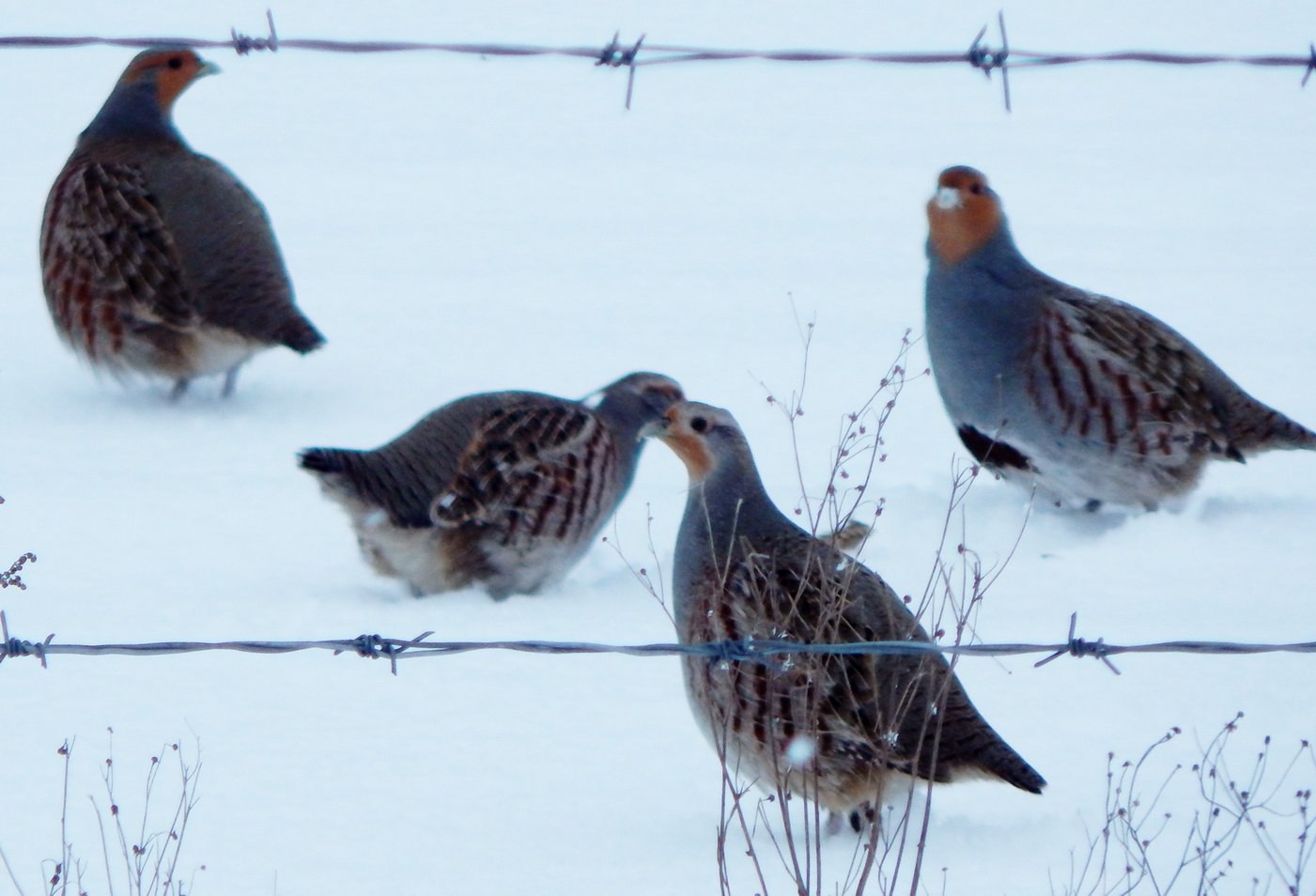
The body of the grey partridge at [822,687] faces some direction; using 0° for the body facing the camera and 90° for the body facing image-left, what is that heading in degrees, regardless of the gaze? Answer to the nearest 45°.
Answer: approximately 90°

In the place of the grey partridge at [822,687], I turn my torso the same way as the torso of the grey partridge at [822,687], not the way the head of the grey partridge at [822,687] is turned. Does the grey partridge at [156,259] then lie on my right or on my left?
on my right

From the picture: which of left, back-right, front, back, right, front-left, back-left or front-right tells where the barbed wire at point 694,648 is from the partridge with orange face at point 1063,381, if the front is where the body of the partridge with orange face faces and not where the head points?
front-left

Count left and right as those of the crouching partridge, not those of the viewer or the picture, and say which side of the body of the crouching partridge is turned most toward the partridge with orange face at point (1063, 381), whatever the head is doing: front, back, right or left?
front

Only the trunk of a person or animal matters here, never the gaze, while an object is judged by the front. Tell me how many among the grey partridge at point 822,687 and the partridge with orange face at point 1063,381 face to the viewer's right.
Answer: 0

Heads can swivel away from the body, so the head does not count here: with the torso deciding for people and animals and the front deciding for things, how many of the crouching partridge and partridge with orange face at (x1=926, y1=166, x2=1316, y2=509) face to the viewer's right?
1

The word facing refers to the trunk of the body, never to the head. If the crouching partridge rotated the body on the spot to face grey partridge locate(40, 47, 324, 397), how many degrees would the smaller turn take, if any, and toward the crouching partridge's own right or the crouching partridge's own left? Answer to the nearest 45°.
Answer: approximately 135° to the crouching partridge's own left

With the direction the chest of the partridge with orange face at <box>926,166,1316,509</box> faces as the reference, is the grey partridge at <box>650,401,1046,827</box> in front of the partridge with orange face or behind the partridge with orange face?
in front

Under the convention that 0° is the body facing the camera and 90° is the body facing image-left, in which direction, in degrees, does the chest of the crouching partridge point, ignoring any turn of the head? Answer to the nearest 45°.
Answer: approximately 270°

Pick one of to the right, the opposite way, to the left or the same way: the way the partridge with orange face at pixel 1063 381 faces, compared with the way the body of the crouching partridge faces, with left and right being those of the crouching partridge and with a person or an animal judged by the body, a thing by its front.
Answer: the opposite way

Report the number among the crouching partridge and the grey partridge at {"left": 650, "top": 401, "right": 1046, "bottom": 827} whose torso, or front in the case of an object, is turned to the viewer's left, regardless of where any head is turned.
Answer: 1

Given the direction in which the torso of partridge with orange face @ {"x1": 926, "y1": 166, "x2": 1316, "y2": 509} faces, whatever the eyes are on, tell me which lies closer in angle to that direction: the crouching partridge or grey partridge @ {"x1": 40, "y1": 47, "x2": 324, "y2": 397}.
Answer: the crouching partridge

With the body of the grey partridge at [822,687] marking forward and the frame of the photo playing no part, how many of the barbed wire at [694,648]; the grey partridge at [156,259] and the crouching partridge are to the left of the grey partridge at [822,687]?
1

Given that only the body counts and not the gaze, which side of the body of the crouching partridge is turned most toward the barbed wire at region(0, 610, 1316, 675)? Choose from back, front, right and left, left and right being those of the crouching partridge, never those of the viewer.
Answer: right
